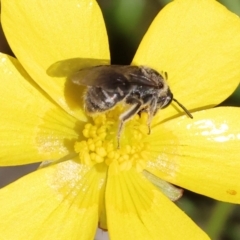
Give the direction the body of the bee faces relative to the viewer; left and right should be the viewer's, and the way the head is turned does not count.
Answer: facing to the right of the viewer
